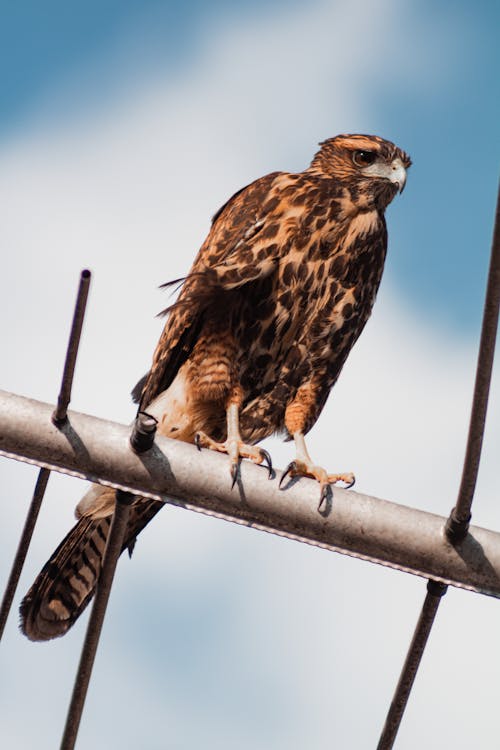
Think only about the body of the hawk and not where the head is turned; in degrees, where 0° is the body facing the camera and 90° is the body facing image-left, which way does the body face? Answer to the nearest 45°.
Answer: approximately 315°

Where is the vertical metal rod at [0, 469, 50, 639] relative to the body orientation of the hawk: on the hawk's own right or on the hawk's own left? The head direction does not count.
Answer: on the hawk's own right
